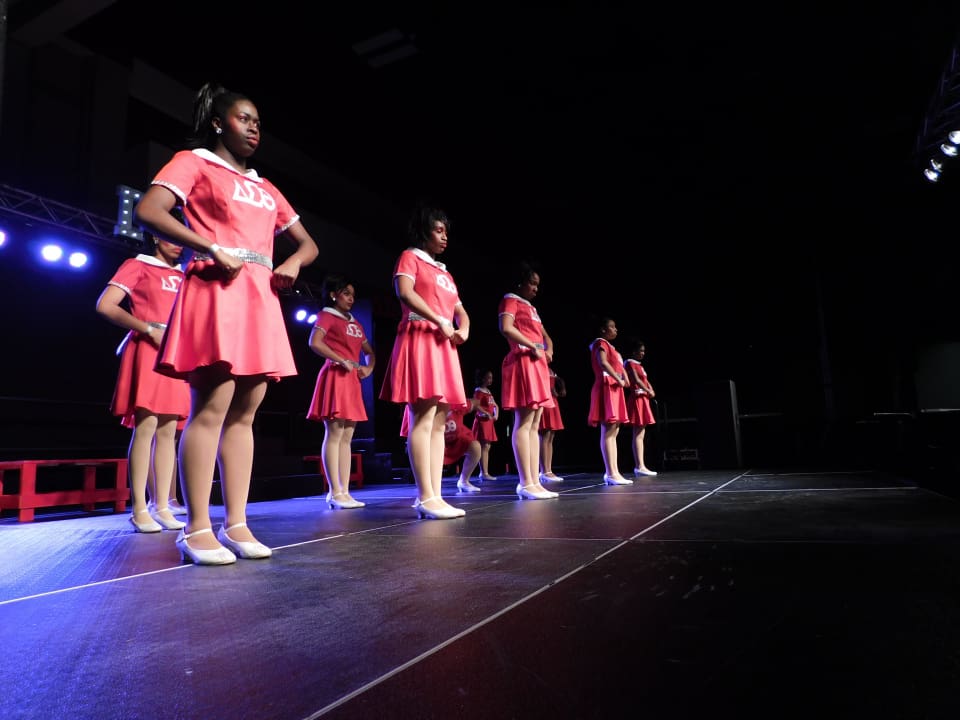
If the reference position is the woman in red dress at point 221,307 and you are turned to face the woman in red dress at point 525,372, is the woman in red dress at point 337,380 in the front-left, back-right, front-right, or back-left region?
front-left

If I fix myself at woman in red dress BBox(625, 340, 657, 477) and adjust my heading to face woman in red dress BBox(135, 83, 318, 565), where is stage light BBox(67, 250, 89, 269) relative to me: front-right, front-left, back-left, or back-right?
front-right

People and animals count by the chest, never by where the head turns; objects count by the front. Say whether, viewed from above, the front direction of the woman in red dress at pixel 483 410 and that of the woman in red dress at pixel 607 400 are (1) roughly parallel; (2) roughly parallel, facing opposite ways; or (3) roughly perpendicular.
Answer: roughly parallel

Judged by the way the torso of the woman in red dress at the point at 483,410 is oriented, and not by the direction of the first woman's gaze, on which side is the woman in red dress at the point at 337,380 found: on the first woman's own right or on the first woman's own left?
on the first woman's own right

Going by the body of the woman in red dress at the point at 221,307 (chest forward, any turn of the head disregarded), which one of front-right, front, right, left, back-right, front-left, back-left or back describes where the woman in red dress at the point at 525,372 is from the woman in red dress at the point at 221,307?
left

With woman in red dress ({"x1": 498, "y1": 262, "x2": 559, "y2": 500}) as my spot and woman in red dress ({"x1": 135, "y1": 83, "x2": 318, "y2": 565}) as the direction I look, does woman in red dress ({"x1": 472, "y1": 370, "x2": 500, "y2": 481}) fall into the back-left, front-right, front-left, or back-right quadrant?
back-right
